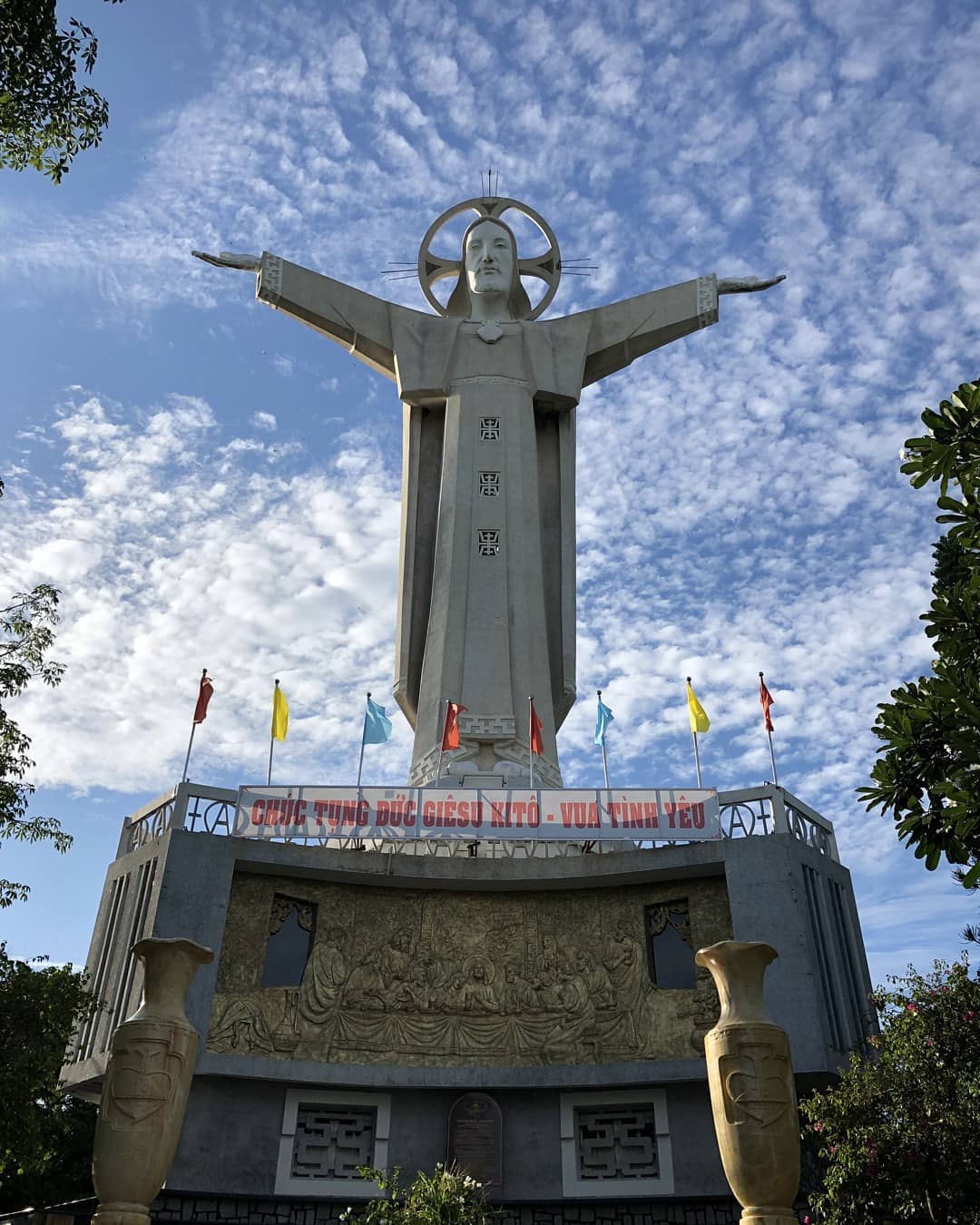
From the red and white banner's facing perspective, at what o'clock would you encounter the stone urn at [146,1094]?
The stone urn is roughly at 1 o'clock from the red and white banner.

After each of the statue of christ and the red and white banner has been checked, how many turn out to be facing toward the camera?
2

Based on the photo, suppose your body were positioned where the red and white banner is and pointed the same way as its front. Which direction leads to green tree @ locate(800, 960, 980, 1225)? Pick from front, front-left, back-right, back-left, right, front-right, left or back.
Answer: front-left

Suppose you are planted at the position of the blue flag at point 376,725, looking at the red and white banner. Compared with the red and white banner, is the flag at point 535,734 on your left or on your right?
left

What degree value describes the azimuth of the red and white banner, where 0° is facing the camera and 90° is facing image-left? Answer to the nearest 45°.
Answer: approximately 0°

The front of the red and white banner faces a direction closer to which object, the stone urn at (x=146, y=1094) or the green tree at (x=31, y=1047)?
the stone urn
